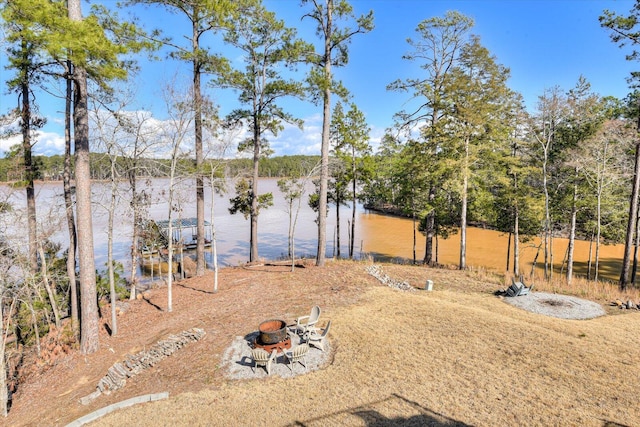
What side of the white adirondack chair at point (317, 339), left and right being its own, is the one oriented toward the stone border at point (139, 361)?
front

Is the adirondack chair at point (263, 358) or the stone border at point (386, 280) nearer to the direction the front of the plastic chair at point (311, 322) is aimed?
the adirondack chair

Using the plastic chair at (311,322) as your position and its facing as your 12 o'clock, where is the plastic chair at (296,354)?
the plastic chair at (296,354) is roughly at 11 o'clock from the plastic chair at (311,322).

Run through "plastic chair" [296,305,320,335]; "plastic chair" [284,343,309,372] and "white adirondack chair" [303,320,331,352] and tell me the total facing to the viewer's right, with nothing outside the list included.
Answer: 0

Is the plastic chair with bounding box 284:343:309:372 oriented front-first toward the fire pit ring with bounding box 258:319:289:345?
yes

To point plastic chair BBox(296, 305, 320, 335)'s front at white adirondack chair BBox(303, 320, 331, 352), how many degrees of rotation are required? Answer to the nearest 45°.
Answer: approximately 45° to its left

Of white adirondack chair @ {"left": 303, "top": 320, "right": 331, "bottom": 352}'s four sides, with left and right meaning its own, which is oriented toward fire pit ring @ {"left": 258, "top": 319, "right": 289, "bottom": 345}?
front

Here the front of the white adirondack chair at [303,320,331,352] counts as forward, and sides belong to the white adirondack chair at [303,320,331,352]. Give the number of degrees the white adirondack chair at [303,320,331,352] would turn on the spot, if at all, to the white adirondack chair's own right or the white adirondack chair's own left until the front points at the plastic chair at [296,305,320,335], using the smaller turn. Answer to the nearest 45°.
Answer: approximately 90° to the white adirondack chair's own right

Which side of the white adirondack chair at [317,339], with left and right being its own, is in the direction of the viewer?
left

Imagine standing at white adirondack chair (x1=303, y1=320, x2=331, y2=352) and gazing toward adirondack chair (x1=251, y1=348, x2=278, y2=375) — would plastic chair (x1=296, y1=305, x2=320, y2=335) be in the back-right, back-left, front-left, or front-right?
back-right

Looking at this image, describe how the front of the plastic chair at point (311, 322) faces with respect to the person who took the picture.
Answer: facing the viewer and to the left of the viewer

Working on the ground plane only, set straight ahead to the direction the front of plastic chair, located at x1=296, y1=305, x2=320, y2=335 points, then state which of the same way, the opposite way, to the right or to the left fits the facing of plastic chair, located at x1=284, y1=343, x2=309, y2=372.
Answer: to the right

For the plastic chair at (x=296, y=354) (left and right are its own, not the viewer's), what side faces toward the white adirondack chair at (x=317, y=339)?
right

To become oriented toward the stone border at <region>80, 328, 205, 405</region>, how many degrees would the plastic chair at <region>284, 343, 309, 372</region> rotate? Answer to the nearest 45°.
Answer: approximately 45° to its left

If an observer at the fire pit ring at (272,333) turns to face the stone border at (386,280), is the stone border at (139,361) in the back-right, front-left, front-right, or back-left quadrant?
back-left

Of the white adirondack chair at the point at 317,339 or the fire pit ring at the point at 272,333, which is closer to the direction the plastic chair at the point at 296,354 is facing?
the fire pit ring

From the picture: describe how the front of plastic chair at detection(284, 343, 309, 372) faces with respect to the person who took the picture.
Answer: facing away from the viewer and to the left of the viewer

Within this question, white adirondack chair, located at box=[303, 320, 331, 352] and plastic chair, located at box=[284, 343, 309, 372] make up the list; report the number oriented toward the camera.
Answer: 0
